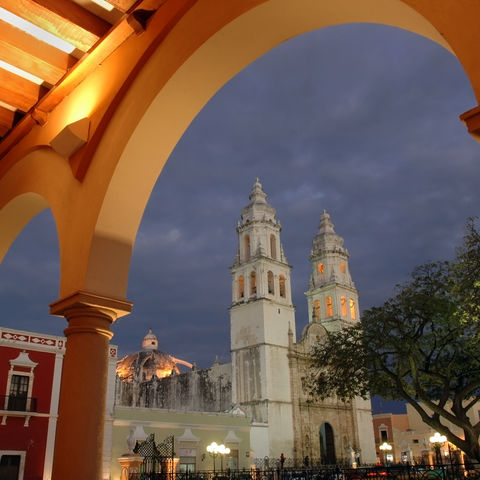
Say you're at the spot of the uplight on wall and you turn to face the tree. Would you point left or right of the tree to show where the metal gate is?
left

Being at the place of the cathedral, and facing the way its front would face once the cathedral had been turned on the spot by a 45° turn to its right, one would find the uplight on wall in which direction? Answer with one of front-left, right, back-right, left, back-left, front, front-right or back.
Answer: front

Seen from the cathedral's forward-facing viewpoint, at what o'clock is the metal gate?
The metal gate is roughly at 2 o'clock from the cathedral.

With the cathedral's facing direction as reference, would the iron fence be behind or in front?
in front

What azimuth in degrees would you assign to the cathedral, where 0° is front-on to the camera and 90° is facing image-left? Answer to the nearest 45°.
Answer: approximately 315°

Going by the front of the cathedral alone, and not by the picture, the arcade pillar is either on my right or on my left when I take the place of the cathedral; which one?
on my right
